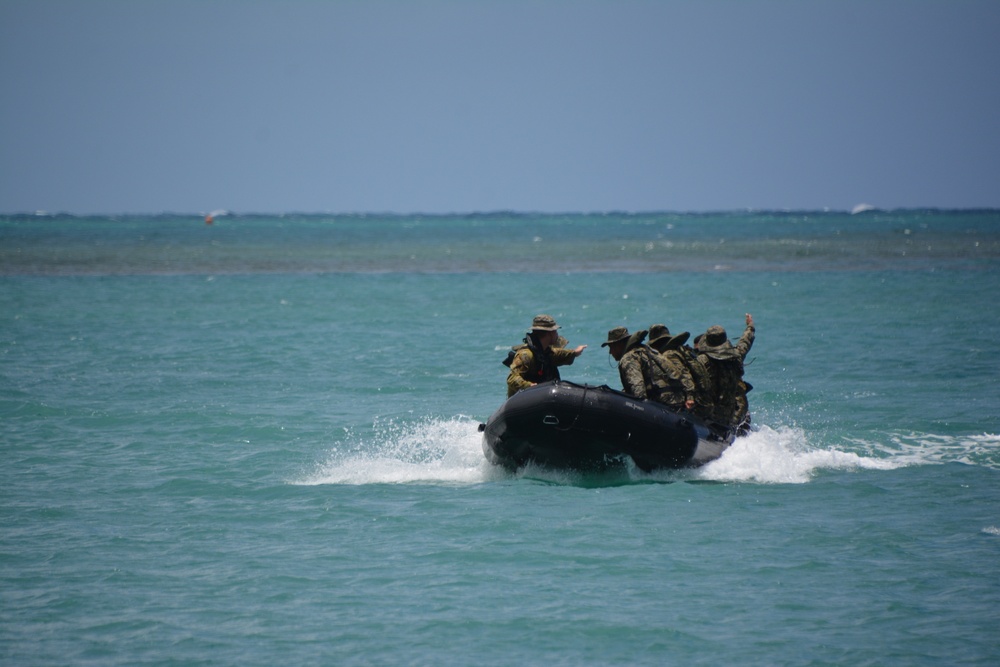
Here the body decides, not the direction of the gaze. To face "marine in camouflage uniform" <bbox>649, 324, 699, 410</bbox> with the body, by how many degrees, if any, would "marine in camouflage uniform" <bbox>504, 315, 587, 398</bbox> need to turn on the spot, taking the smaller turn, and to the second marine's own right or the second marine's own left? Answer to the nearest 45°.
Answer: approximately 45° to the second marine's own left

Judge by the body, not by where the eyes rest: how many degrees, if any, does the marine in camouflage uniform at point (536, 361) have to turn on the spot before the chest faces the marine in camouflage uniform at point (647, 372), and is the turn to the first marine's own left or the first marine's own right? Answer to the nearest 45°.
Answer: approximately 45° to the first marine's own left

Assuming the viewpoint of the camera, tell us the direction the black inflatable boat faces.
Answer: facing the viewer and to the left of the viewer

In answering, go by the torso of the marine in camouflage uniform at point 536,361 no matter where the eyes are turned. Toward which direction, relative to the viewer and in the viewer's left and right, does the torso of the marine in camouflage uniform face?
facing the viewer and to the right of the viewer
